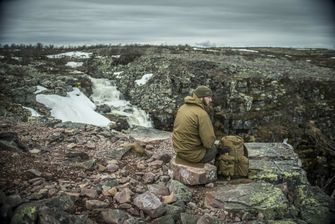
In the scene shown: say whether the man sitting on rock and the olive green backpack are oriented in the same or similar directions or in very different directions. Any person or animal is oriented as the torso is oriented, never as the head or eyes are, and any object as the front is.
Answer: very different directions

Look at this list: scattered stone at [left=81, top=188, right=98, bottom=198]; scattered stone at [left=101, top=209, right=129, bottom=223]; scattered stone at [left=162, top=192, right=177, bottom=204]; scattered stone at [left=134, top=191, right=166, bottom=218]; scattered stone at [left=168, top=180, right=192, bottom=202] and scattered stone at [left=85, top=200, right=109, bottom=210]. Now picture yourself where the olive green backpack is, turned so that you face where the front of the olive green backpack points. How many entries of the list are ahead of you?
6

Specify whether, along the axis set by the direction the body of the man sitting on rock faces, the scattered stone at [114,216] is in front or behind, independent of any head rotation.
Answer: behind

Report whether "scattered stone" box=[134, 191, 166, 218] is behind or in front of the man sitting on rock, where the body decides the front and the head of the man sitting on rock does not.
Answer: behind

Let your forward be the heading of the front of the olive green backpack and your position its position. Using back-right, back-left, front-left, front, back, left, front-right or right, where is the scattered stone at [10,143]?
front-right

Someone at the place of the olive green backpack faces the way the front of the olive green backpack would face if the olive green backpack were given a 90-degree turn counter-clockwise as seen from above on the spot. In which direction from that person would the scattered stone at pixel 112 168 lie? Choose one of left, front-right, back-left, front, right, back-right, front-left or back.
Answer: back-right

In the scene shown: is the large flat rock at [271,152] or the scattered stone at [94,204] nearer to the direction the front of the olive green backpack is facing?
the scattered stone

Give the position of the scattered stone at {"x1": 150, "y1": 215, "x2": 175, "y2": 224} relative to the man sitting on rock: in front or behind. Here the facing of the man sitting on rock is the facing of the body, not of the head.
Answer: behind

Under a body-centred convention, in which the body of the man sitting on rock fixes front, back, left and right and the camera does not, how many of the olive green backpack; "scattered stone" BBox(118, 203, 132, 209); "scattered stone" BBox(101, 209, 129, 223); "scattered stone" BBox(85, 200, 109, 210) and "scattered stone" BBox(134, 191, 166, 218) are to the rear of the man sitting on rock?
4

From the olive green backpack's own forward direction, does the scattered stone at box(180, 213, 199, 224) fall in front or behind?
in front

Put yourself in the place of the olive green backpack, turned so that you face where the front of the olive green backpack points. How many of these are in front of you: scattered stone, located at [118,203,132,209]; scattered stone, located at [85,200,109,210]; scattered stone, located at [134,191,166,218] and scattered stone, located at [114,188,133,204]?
4

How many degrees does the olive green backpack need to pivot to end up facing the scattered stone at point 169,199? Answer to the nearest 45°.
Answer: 0° — it already faces it

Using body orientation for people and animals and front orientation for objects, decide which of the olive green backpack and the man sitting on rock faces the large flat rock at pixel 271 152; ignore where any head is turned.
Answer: the man sitting on rock

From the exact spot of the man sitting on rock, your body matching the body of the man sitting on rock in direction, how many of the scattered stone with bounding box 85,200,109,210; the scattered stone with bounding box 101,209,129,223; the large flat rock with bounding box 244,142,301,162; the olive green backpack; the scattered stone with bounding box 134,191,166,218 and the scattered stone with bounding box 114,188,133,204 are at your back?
4

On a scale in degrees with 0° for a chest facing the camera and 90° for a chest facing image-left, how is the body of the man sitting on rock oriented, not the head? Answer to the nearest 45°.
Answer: approximately 225°
